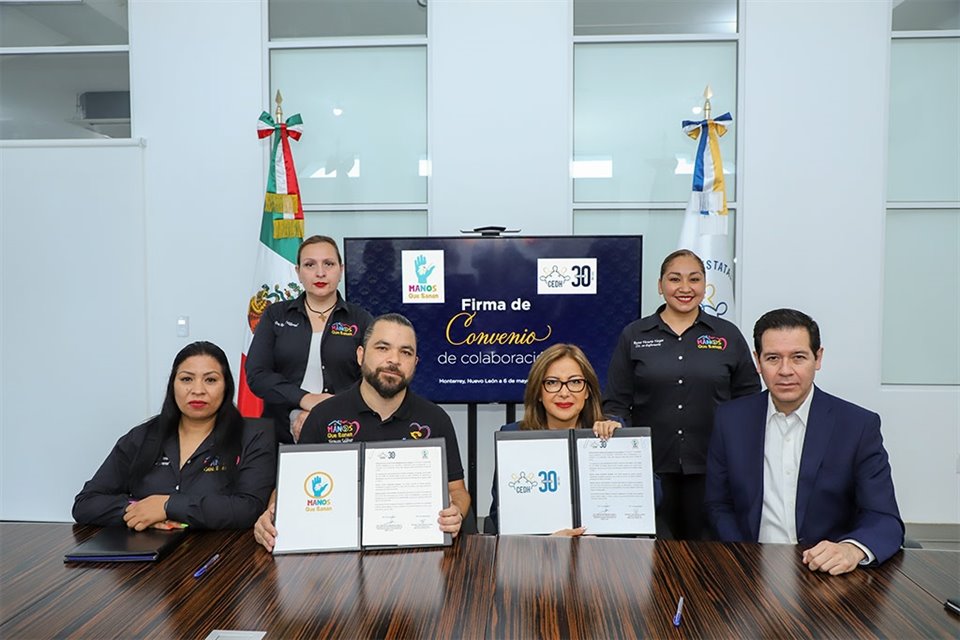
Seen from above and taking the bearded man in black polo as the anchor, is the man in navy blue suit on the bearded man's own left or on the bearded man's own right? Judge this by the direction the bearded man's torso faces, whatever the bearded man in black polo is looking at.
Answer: on the bearded man's own left

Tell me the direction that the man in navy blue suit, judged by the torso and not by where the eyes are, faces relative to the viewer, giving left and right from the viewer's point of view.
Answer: facing the viewer

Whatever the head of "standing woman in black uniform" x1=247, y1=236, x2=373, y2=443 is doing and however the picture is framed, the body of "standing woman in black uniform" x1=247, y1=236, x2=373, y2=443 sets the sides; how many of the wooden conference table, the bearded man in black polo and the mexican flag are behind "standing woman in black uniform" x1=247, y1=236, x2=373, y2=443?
1

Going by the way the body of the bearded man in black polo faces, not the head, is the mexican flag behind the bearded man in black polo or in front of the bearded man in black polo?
behind

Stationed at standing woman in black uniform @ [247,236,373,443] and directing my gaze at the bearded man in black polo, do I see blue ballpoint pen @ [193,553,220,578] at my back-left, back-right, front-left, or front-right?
front-right

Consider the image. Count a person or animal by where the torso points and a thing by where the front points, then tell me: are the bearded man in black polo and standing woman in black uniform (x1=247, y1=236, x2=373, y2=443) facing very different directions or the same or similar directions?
same or similar directions

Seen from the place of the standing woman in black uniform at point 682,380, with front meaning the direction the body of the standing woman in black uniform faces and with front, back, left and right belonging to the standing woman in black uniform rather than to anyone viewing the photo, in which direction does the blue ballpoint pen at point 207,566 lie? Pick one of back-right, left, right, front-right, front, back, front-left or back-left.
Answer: front-right

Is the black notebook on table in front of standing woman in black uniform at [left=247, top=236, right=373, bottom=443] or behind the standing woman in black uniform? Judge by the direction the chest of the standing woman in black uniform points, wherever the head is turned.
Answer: in front

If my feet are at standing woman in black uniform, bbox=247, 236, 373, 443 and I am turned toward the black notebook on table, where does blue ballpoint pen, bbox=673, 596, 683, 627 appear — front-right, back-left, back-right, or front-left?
front-left

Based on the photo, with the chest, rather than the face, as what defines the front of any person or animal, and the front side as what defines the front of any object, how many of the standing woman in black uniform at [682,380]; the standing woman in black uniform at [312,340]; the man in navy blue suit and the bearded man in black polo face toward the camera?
4

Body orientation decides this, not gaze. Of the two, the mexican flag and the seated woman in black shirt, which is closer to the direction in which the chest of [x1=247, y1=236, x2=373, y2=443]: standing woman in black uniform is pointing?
the seated woman in black shirt

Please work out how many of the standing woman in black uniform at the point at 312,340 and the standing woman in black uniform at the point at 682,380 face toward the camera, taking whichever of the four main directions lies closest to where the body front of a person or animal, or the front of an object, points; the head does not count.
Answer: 2
